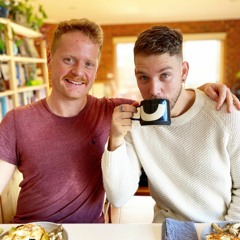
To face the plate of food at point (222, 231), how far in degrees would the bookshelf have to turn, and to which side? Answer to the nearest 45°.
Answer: approximately 45° to its right

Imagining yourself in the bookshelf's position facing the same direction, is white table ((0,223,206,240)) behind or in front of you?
in front

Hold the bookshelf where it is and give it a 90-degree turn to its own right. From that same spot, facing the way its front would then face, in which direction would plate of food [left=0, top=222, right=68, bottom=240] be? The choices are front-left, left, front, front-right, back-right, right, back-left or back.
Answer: front-left

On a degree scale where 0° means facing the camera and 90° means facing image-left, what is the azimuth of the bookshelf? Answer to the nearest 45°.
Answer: approximately 315°
